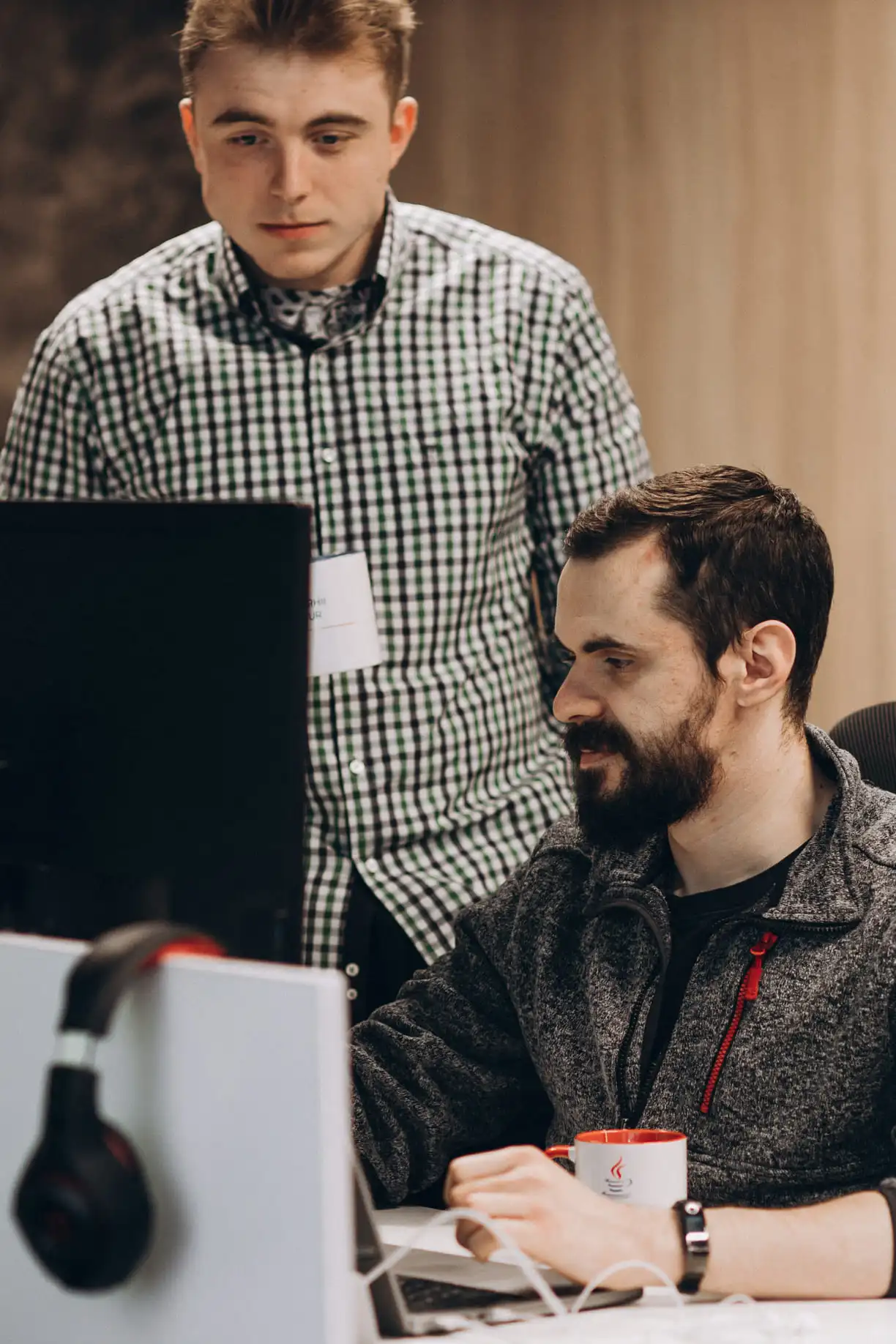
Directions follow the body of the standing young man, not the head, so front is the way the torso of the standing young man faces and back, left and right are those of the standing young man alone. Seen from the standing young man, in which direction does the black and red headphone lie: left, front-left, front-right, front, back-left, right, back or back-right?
front

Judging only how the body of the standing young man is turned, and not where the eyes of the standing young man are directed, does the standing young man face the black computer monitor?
yes

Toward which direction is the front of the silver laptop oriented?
to the viewer's right

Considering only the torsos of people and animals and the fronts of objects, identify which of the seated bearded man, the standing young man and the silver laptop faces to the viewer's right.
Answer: the silver laptop

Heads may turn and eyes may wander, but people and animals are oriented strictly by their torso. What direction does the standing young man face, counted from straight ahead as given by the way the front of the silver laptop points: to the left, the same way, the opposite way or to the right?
to the right

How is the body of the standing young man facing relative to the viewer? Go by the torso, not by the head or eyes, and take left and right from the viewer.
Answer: facing the viewer

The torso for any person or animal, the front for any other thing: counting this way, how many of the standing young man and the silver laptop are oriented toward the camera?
1

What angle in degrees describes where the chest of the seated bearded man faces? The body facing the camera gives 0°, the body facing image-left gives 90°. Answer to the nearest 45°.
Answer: approximately 45°

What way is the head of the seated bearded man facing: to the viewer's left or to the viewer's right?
to the viewer's left

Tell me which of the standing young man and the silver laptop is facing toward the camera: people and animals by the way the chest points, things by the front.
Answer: the standing young man

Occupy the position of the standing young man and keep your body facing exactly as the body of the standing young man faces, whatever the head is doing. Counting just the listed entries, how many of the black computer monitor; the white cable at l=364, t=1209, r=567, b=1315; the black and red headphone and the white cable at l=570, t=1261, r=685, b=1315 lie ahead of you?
4

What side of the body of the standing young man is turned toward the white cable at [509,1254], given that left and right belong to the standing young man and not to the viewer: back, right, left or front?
front
